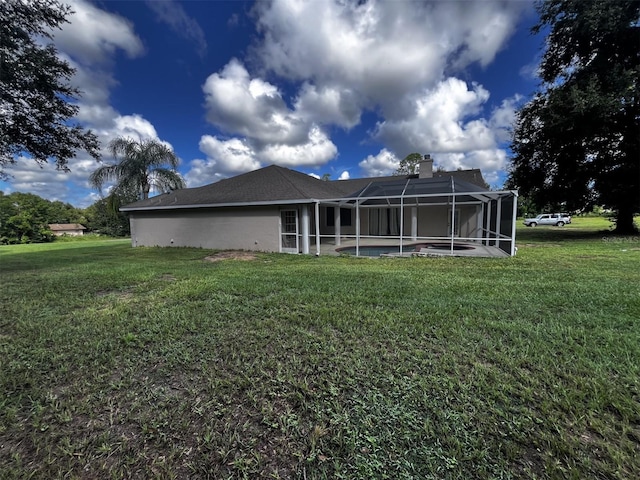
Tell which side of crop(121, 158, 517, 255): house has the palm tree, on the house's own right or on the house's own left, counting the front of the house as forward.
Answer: on the house's own left

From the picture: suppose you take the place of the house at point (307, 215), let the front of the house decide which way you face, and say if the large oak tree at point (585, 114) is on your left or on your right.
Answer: on your right

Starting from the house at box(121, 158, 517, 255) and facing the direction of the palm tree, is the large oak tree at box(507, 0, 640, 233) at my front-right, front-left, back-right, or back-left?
back-right

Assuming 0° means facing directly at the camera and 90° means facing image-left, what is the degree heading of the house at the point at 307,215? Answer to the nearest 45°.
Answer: approximately 180°

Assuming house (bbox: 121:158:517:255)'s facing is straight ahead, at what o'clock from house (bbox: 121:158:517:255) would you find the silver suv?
The silver suv is roughly at 2 o'clock from the house.
